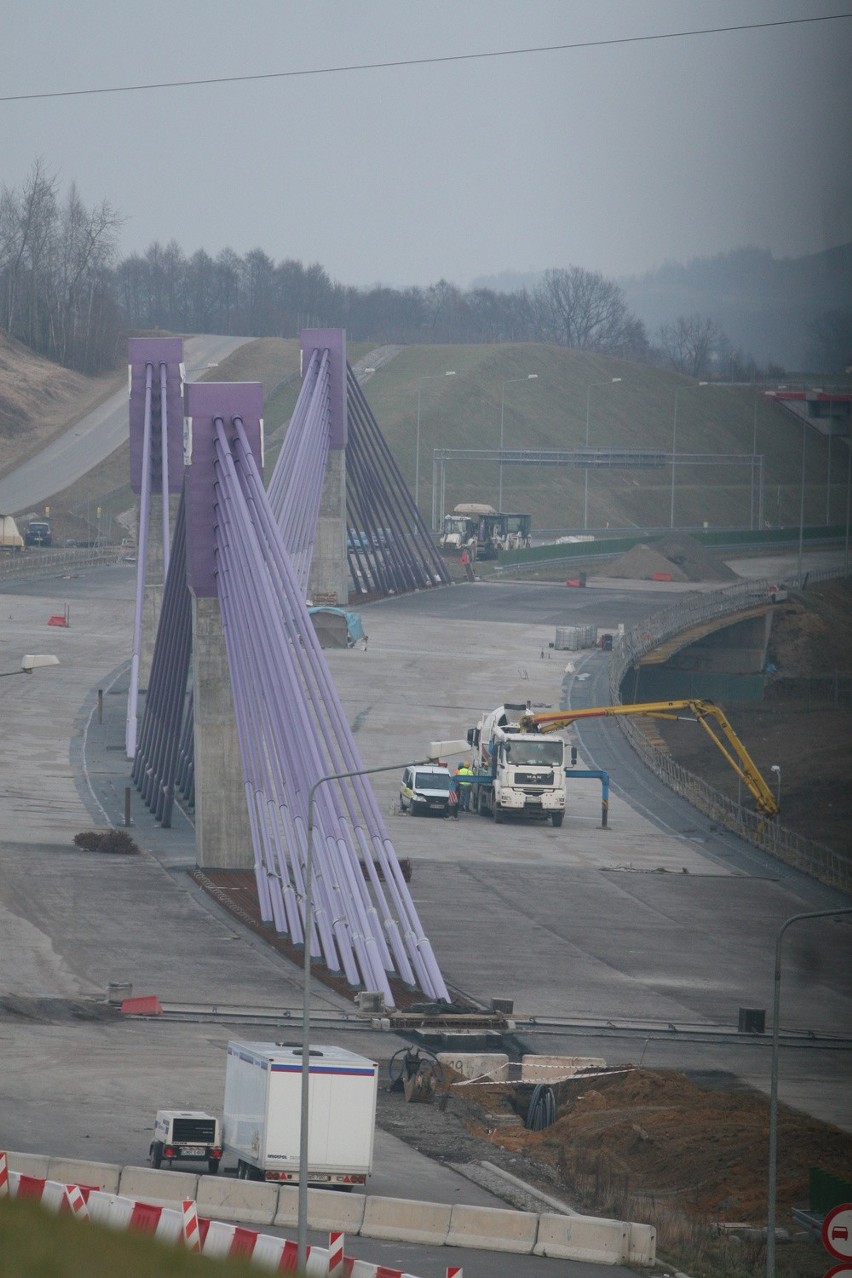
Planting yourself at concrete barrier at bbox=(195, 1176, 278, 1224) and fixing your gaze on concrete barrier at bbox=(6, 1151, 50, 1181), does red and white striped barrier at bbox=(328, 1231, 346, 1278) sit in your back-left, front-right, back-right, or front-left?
back-left

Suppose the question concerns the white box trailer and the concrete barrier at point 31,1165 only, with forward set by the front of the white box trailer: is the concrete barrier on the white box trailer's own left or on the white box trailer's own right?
on the white box trailer's own left

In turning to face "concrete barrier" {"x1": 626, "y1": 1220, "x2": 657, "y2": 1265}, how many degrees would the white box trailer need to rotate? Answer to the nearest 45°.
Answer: approximately 135° to its right

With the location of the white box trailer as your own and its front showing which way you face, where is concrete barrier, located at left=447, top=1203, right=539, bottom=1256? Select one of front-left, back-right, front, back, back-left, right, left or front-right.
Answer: back-right

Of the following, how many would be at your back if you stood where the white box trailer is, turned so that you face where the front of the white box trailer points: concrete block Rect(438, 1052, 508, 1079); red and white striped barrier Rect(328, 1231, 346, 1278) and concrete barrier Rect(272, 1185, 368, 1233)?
2

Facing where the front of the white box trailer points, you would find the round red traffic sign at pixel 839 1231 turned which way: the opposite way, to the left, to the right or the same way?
the opposite way

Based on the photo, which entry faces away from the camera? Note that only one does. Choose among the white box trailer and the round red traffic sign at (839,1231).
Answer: the white box trailer

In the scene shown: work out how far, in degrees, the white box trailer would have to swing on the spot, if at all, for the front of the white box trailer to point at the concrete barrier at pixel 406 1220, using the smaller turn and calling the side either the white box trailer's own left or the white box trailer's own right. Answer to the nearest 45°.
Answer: approximately 135° to the white box trailer's own right

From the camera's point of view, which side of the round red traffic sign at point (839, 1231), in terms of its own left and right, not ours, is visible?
front

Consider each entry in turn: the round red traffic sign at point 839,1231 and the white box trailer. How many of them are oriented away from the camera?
1

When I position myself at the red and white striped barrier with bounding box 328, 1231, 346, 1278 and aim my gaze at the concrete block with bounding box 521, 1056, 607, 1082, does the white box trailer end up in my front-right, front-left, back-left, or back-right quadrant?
front-left

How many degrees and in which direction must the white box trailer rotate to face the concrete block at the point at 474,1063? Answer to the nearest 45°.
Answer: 0° — it already faces it

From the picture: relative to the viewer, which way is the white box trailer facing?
away from the camera

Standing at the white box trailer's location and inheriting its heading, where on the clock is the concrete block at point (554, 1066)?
The concrete block is roughly at 1 o'clock from the white box trailer.
